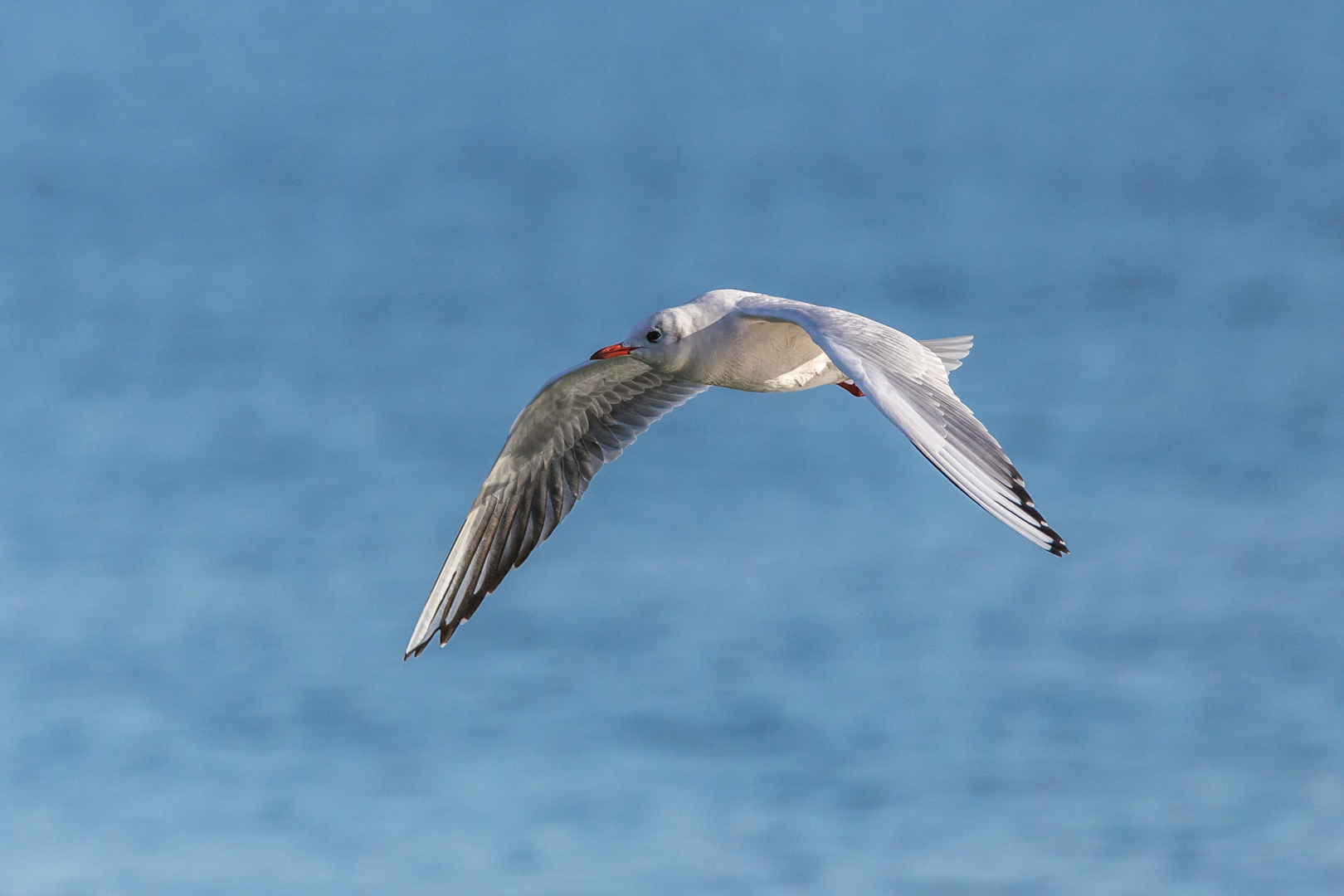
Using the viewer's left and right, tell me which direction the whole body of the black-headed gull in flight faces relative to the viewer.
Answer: facing the viewer and to the left of the viewer
